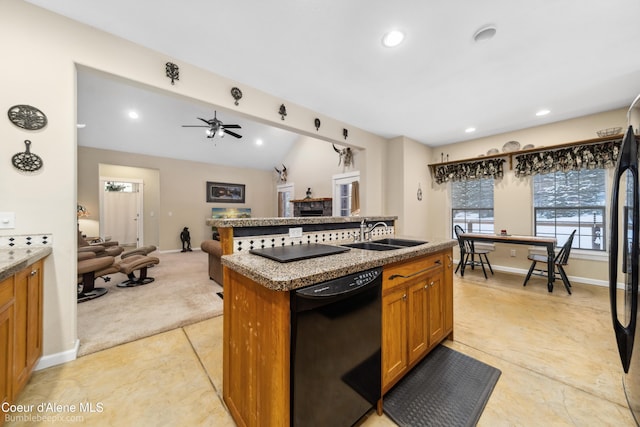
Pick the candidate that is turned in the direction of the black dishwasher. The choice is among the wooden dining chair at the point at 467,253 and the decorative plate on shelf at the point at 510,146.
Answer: the decorative plate on shelf

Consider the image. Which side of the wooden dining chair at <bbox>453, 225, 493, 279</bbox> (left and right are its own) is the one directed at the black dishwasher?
right

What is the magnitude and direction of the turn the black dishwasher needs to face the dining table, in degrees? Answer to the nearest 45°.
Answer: approximately 90° to its left

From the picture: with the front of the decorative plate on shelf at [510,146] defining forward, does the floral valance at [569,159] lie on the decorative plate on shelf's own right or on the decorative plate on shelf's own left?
on the decorative plate on shelf's own left

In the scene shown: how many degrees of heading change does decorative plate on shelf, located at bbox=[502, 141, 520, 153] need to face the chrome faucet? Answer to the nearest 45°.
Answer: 0° — it already faces it

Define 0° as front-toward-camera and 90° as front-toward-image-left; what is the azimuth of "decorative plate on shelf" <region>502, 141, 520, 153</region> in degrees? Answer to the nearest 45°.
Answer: approximately 0°

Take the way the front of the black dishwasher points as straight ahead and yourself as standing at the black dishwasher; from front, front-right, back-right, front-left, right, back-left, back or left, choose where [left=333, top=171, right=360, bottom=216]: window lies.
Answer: back-left

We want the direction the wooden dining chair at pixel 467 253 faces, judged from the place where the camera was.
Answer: facing to the right of the viewer

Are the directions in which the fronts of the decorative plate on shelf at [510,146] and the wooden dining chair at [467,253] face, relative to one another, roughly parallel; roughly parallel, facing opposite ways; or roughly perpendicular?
roughly perpendicular
